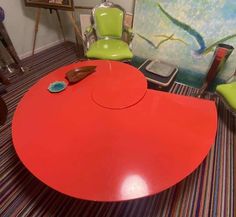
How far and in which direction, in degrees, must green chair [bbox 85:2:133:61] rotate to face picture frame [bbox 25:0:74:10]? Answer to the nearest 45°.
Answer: approximately 135° to its right

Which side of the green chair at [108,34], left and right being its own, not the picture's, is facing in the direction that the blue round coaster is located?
front

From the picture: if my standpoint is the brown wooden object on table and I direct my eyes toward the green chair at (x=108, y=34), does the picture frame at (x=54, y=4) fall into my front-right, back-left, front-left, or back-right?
front-left

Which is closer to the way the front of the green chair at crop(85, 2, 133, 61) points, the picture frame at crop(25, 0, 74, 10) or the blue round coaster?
the blue round coaster

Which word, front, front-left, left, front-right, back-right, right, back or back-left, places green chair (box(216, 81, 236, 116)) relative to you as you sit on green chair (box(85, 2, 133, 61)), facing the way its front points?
front-left

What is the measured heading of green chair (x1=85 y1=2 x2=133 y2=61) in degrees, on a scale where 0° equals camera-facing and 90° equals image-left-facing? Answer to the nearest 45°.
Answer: approximately 0°

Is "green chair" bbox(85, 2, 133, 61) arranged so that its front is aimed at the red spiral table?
yes

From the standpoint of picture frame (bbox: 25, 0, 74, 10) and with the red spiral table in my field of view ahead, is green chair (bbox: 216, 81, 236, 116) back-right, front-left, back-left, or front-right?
front-left

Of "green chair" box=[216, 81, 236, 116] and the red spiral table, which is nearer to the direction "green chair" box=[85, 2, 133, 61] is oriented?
the red spiral table

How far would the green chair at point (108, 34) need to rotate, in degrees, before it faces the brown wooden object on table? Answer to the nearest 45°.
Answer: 0° — it already faces it

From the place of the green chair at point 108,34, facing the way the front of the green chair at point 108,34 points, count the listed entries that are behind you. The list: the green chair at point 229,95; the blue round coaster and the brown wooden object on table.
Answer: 0

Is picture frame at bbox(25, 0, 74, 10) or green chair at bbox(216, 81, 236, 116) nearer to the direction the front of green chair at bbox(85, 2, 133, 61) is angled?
the green chair
